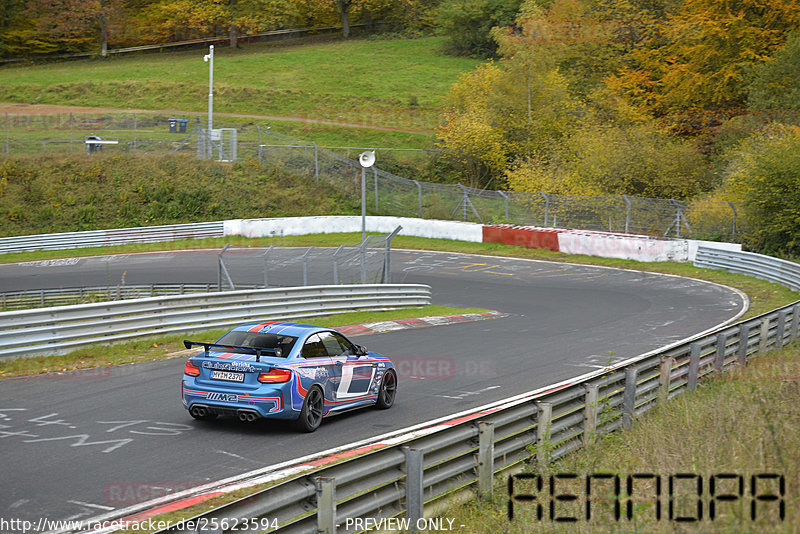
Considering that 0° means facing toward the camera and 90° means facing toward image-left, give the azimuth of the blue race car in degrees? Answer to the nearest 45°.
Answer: approximately 225°

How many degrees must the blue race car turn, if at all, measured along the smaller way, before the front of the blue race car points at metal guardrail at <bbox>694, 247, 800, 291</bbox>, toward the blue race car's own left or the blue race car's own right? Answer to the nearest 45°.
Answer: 0° — it already faces it

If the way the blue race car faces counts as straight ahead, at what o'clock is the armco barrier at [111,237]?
The armco barrier is roughly at 10 o'clock from the blue race car.

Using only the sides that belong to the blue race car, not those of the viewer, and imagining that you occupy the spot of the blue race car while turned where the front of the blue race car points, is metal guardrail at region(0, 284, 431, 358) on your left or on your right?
on your left

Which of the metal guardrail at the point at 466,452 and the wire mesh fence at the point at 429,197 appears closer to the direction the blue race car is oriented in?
the wire mesh fence

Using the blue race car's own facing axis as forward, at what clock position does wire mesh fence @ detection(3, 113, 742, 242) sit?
The wire mesh fence is roughly at 11 o'clock from the blue race car.

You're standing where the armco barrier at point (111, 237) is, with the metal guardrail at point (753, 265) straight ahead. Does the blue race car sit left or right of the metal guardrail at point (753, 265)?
right
